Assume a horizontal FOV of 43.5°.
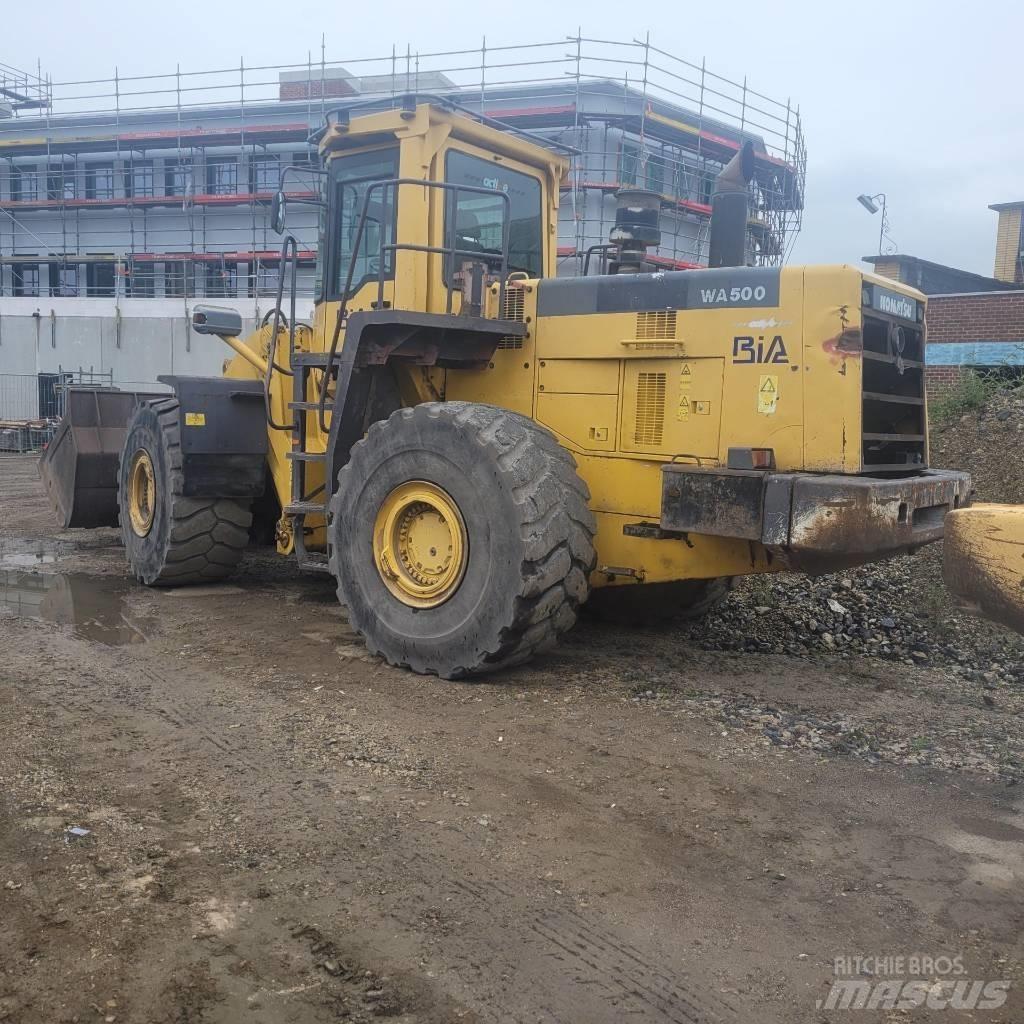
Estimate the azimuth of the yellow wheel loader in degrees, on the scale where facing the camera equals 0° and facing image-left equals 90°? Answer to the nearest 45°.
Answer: approximately 135°

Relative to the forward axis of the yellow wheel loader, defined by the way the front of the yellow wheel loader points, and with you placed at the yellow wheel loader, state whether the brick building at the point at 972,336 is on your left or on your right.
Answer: on your right
